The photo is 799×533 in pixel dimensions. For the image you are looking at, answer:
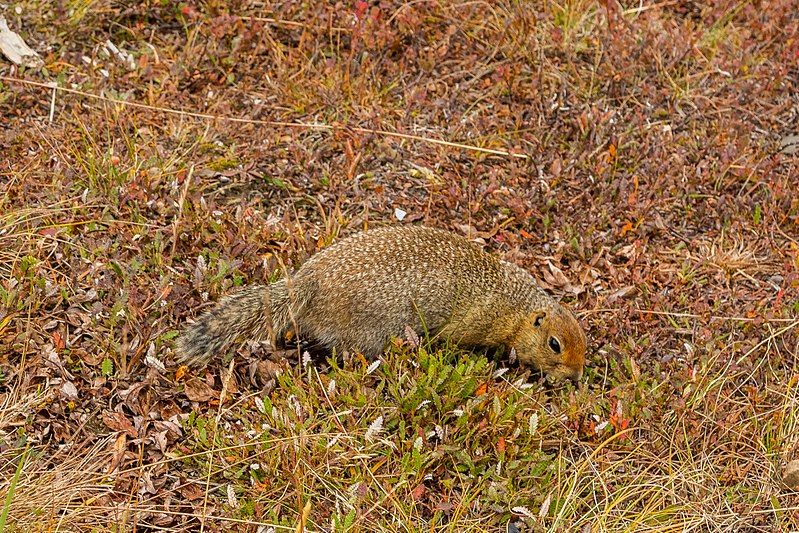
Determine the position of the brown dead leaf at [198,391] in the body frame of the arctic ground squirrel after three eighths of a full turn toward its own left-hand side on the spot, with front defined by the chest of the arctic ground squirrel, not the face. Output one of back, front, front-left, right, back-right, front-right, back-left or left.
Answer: left

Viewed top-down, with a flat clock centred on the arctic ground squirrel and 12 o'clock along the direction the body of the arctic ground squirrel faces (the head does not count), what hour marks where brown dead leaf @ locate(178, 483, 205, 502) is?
The brown dead leaf is roughly at 4 o'clock from the arctic ground squirrel.

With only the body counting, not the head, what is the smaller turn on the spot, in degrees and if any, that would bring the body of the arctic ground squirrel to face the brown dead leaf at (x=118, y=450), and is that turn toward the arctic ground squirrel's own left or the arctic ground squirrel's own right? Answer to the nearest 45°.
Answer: approximately 135° to the arctic ground squirrel's own right

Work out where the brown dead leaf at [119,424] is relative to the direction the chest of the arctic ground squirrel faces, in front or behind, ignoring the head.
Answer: behind

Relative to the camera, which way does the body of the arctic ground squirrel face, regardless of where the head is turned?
to the viewer's right

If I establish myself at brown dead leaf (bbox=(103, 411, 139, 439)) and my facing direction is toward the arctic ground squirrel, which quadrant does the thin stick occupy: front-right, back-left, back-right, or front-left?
front-left

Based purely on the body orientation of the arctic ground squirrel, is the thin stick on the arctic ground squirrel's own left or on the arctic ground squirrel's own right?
on the arctic ground squirrel's own left
